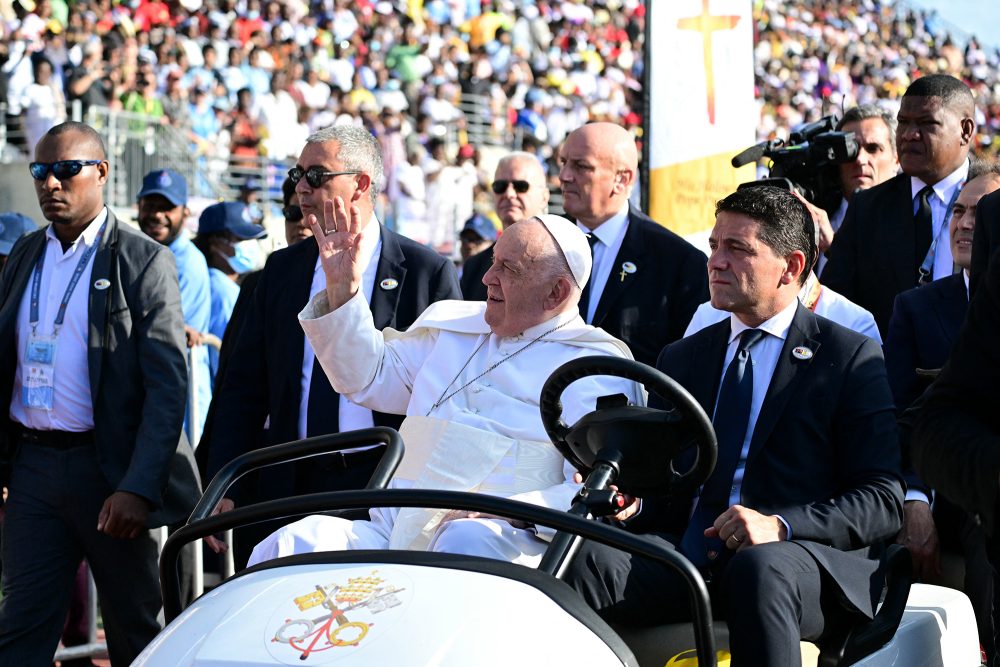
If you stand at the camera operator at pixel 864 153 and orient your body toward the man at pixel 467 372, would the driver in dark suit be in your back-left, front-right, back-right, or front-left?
front-left

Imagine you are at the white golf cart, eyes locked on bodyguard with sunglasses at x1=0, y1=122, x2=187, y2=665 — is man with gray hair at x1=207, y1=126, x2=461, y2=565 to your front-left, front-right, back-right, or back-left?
front-right

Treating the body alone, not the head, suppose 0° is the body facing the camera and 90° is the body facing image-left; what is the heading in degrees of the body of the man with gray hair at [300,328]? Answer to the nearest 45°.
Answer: approximately 45°

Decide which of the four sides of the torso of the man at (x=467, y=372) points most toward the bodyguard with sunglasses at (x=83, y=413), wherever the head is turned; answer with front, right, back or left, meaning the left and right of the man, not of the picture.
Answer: right

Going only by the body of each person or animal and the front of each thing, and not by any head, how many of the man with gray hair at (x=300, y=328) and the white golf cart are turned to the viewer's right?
0

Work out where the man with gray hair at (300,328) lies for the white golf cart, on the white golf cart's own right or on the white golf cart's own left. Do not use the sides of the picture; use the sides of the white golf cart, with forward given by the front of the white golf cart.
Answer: on the white golf cart's own right

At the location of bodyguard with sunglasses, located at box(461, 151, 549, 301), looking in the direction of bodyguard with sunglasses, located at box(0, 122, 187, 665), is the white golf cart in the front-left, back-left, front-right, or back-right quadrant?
front-left

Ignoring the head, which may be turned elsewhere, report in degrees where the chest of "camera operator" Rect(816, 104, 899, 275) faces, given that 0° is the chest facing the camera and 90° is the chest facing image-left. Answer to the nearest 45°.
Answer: approximately 45°

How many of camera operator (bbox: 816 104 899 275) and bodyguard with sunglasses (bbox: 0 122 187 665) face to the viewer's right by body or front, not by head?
0

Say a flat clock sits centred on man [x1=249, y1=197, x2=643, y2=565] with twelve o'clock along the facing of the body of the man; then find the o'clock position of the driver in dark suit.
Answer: The driver in dark suit is roughly at 8 o'clock from the man.
